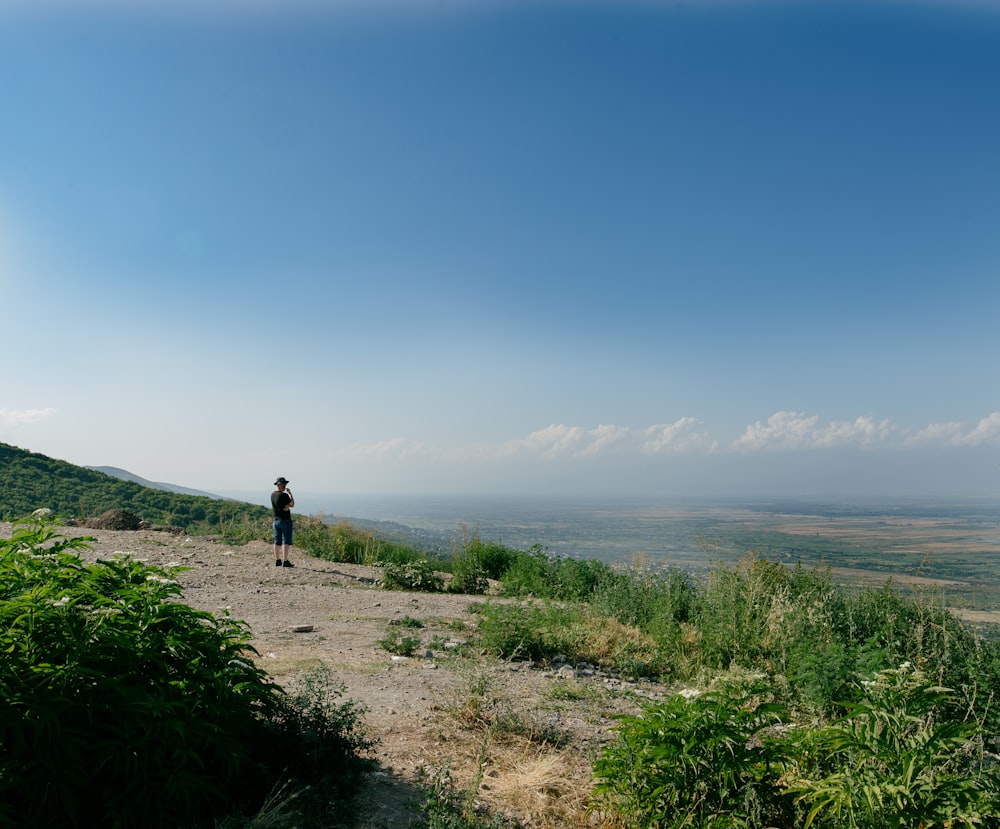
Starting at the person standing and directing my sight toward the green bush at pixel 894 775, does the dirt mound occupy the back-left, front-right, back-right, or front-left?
back-right

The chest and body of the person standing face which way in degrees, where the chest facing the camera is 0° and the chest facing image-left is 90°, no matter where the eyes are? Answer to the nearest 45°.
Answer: approximately 225°

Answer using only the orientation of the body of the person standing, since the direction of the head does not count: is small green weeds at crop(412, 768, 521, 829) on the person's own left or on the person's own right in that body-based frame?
on the person's own right

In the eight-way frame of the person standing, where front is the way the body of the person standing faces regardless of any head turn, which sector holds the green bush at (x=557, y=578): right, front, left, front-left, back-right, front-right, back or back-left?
right

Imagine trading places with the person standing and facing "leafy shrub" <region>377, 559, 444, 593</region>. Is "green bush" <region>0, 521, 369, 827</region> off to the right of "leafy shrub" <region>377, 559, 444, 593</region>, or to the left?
right

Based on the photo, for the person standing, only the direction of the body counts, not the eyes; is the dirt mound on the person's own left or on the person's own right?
on the person's own left
